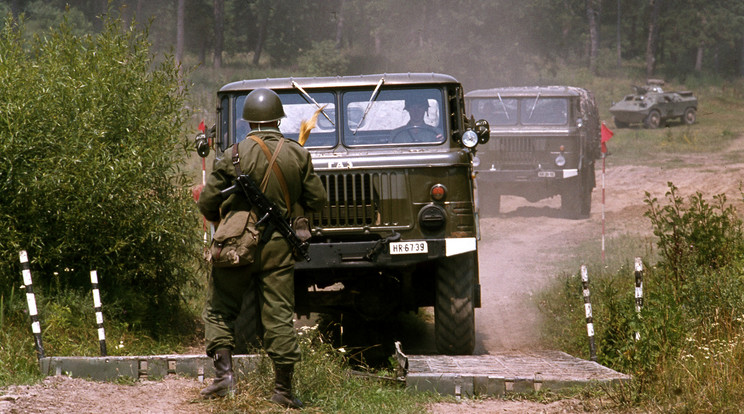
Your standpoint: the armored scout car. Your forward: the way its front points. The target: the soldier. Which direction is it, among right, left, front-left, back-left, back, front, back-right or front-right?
front-left

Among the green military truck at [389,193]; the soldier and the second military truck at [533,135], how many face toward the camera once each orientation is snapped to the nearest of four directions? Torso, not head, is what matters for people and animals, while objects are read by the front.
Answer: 2

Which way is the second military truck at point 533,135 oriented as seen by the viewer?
toward the camera

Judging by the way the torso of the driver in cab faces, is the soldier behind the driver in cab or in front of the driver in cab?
in front

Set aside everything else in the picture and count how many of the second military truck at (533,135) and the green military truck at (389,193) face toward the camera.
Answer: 2

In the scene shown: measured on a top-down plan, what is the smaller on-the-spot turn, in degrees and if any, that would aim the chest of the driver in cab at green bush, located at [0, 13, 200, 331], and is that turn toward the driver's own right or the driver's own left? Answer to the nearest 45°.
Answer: approximately 90° to the driver's own right

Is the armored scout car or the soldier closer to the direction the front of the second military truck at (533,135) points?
the soldier

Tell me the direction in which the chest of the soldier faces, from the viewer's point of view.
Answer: away from the camera

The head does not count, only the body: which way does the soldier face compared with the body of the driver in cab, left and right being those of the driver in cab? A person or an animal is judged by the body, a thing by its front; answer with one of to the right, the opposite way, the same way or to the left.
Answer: the opposite way

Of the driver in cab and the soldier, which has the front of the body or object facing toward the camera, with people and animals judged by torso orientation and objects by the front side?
the driver in cab

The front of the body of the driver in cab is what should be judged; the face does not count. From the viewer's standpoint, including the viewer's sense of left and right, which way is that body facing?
facing the viewer

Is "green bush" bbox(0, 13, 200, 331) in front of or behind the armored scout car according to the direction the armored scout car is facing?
in front

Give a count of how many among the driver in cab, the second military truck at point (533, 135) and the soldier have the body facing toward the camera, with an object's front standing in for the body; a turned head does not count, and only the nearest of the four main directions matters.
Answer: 2

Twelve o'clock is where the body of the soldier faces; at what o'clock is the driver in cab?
The driver in cab is roughly at 1 o'clock from the soldier.

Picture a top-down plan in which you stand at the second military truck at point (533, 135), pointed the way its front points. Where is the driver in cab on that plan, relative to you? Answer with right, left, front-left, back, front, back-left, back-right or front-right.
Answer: front

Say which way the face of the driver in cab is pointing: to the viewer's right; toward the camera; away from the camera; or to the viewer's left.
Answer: toward the camera

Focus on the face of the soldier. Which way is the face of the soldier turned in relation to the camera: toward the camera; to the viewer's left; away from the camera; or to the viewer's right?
away from the camera

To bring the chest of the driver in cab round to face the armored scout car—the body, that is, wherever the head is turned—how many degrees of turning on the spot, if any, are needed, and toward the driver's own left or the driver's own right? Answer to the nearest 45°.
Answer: approximately 180°
